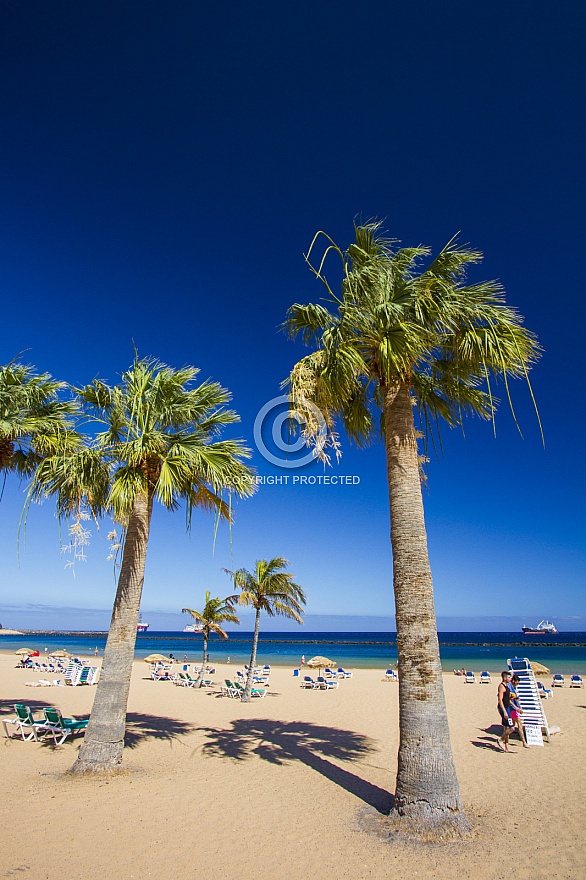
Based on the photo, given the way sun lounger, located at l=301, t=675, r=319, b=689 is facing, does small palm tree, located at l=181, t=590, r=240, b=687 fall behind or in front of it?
behind

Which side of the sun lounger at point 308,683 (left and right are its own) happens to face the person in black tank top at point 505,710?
right

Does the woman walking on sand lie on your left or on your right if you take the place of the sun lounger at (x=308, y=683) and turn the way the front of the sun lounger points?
on your right

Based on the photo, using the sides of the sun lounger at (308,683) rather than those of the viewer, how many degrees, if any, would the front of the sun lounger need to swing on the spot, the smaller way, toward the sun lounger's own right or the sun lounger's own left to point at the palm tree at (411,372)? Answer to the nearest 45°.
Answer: approximately 90° to the sun lounger's own right
